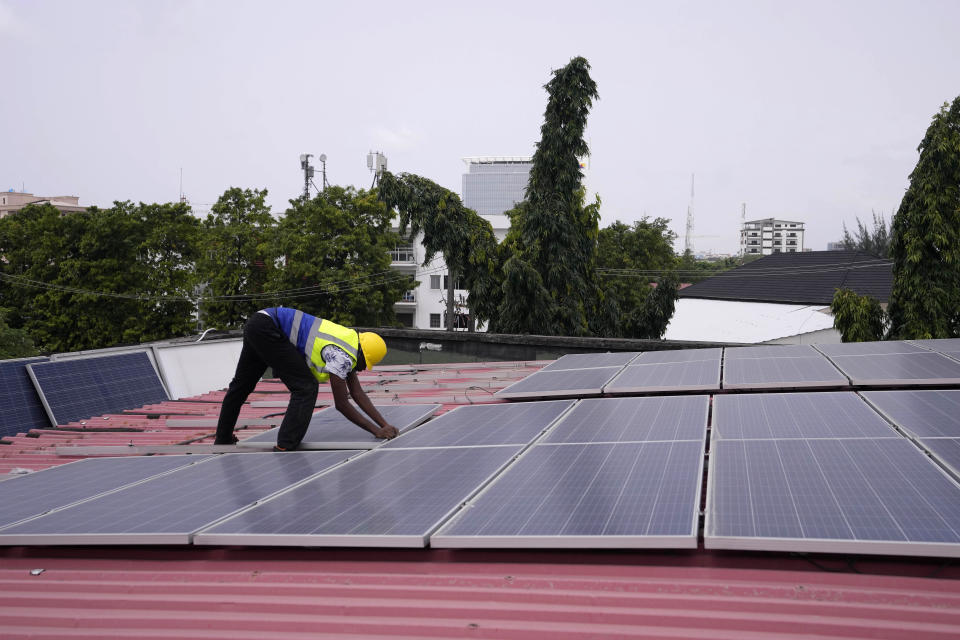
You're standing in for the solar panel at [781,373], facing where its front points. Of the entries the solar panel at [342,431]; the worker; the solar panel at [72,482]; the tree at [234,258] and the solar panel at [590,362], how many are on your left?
0

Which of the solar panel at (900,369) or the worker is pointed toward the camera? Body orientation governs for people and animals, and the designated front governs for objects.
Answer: the solar panel

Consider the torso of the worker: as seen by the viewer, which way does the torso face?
to the viewer's right

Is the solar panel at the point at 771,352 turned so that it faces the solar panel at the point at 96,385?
no

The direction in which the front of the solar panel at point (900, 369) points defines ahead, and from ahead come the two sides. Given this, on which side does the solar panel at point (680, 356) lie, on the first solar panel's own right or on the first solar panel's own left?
on the first solar panel's own right

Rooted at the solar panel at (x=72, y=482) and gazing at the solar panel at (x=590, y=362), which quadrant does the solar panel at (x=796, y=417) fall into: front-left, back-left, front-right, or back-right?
front-right

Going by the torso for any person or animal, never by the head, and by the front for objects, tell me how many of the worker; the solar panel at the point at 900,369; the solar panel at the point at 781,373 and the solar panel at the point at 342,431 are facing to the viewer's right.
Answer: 1

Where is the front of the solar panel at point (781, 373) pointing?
toward the camera

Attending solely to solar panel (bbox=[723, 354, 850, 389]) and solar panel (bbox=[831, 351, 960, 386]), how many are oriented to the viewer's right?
0

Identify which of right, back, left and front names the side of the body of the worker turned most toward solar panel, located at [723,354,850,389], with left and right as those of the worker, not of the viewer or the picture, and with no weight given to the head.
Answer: front

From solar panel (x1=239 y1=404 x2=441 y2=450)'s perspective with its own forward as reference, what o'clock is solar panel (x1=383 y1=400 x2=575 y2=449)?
solar panel (x1=383 y1=400 x2=575 y2=449) is roughly at 10 o'clock from solar panel (x1=239 y1=404 x2=441 y2=450).

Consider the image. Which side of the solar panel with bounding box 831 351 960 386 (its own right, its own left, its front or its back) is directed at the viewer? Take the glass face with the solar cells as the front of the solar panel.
front

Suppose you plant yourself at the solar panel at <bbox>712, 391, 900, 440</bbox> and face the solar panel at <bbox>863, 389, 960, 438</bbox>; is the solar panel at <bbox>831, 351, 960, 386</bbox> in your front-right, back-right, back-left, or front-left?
front-left

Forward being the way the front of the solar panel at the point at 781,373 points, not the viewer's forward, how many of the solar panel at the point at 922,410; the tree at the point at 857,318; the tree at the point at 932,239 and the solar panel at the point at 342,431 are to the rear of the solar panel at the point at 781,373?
2

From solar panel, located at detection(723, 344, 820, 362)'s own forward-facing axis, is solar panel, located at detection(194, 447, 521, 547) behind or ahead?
ahead

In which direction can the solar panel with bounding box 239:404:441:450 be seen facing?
toward the camera

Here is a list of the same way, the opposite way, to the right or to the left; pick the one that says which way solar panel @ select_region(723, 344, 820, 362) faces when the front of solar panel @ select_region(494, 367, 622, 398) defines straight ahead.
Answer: the same way

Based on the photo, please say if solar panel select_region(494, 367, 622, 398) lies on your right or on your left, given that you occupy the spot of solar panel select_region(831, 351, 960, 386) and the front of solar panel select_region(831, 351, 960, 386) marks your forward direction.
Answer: on your right

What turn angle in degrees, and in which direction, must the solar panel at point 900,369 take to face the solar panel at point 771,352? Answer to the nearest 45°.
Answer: approximately 135° to its right

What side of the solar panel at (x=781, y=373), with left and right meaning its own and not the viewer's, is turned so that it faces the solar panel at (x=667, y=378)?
right
